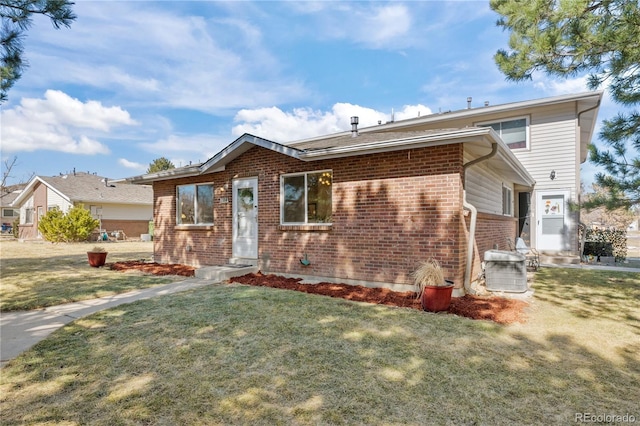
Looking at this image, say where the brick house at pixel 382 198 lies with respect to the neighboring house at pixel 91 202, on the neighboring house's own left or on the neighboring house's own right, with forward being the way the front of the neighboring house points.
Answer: on the neighboring house's own left

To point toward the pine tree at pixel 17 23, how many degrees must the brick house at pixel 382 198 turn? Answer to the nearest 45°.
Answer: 0° — it already faces it

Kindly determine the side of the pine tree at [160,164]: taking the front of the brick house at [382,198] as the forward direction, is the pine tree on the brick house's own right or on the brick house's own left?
on the brick house's own right

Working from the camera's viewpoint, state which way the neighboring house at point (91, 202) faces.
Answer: facing the viewer and to the left of the viewer

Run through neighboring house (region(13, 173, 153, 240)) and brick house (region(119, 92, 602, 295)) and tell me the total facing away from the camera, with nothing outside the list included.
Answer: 0

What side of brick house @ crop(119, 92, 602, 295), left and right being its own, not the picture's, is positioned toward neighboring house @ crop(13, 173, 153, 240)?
right

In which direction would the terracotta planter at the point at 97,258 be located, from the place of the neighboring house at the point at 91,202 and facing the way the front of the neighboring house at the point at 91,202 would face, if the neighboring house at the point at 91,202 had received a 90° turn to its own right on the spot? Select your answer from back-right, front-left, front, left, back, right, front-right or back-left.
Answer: back-left

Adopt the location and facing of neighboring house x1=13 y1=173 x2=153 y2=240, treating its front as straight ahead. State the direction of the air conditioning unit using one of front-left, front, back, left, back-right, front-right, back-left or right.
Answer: front-left

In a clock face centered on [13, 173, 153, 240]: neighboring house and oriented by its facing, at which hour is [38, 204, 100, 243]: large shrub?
The large shrub is roughly at 11 o'clock from the neighboring house.
